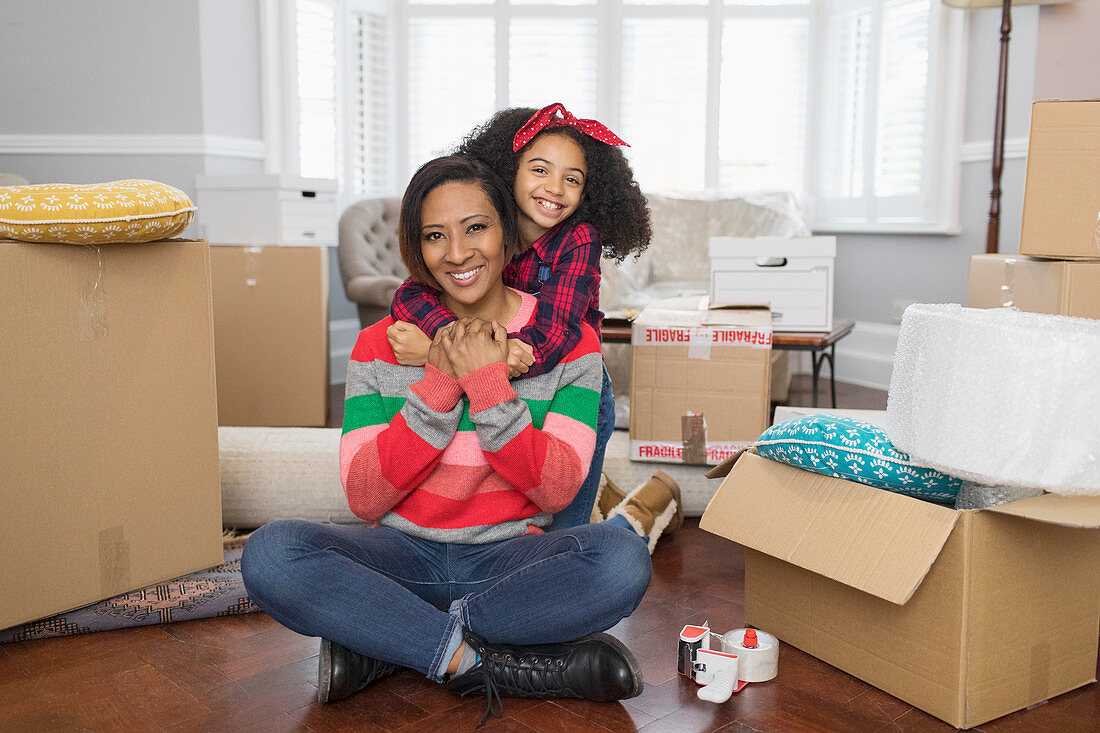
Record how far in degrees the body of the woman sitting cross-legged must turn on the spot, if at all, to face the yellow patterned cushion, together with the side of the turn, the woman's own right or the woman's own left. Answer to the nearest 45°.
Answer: approximately 135° to the woman's own right

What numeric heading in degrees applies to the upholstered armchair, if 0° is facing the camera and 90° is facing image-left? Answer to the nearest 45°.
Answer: approximately 315°

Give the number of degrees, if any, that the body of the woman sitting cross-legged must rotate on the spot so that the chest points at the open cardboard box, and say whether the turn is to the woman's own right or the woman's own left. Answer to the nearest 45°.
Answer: approximately 90° to the woman's own left

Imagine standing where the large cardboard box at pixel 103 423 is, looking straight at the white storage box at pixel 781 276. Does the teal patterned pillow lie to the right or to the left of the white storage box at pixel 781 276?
right

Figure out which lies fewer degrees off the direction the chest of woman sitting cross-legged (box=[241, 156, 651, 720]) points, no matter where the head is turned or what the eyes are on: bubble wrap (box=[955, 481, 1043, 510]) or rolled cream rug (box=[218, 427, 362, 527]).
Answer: the bubble wrap

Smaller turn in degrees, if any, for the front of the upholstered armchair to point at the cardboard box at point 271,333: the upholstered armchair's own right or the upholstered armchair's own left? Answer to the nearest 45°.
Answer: approximately 45° to the upholstered armchair's own right

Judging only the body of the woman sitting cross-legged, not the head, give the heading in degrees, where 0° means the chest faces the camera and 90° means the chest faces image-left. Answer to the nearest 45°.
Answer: approximately 0°

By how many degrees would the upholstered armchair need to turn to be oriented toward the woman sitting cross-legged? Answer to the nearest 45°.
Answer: approximately 45° to its right
